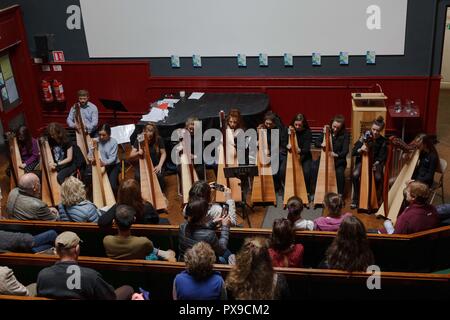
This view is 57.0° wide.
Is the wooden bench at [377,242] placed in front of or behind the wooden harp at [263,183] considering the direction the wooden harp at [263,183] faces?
in front

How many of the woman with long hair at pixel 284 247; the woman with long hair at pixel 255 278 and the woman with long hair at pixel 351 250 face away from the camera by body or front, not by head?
3

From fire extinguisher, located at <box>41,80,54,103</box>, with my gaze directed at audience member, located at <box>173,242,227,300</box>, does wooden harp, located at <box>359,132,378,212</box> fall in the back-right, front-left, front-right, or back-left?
front-left

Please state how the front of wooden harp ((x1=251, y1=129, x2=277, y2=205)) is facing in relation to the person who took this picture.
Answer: facing the viewer

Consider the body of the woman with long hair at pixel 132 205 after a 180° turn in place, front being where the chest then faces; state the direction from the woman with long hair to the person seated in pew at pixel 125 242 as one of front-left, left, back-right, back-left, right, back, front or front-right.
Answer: front

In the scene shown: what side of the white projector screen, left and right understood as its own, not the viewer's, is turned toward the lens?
front

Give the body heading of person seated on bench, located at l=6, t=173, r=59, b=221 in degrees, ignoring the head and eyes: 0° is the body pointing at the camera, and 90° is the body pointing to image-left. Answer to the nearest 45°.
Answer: approximately 225°

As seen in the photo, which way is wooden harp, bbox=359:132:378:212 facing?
toward the camera

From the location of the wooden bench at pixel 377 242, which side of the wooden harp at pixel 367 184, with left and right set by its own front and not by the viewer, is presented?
front

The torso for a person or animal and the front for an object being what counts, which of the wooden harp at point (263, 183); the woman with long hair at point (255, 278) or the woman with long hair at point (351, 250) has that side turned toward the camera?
the wooden harp

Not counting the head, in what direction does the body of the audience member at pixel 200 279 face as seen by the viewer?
away from the camera

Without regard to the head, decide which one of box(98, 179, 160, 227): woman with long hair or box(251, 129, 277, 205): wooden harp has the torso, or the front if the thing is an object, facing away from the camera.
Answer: the woman with long hair

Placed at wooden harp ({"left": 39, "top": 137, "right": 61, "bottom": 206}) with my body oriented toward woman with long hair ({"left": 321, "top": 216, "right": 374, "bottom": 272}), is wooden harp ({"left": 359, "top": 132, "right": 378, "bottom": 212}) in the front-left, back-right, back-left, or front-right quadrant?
front-left

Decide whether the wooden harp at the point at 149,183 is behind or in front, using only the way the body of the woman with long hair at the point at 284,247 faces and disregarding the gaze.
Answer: in front

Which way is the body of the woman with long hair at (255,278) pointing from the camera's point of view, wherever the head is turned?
away from the camera

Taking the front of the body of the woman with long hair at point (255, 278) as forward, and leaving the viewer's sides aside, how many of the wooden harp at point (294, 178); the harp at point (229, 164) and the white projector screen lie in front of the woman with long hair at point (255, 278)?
3

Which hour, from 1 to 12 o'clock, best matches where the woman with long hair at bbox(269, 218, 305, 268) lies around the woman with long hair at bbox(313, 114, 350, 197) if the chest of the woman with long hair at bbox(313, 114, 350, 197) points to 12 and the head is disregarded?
the woman with long hair at bbox(269, 218, 305, 268) is roughly at 11 o'clock from the woman with long hair at bbox(313, 114, 350, 197).

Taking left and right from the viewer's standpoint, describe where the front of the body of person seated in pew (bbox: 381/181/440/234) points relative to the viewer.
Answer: facing away from the viewer and to the left of the viewer

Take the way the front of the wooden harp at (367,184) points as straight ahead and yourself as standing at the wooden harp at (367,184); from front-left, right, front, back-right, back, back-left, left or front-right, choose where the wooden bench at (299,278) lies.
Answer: front

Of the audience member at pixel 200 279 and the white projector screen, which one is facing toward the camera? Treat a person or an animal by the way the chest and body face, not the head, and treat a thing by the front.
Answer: the white projector screen
